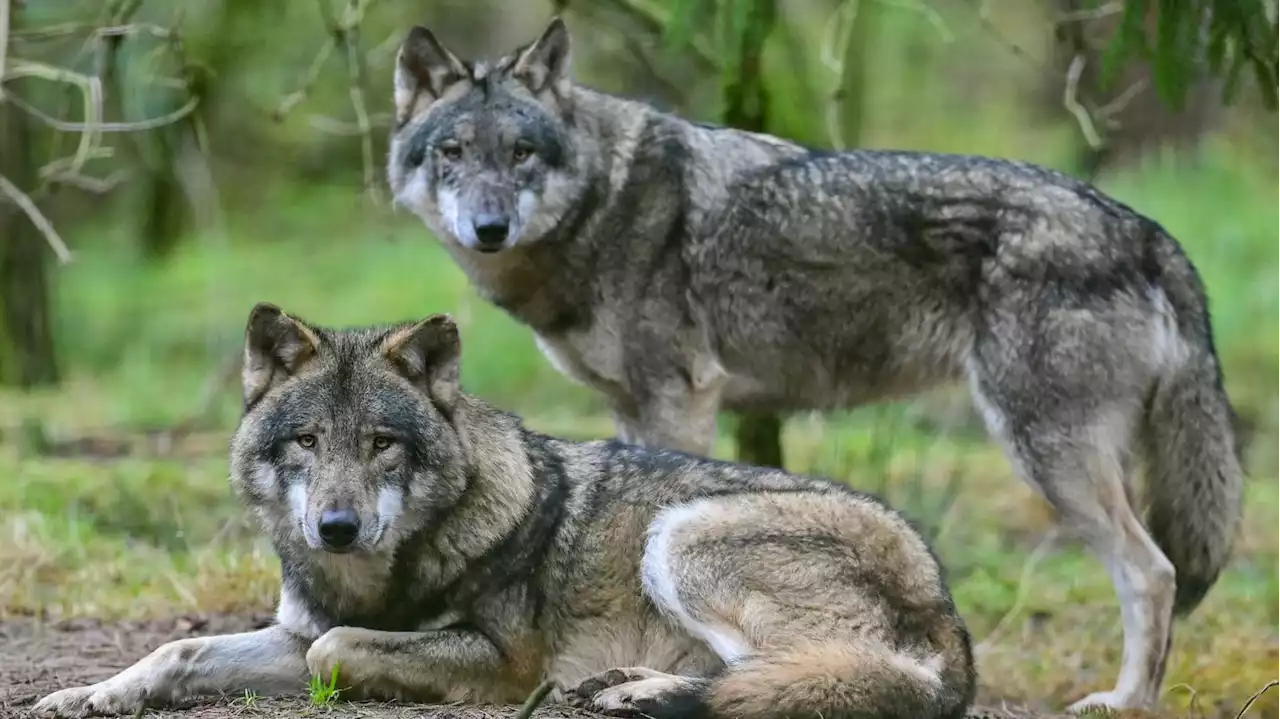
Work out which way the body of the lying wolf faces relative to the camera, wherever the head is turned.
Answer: to the viewer's left

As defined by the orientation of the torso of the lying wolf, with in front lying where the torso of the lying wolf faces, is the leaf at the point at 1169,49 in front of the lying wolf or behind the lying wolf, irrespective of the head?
behind

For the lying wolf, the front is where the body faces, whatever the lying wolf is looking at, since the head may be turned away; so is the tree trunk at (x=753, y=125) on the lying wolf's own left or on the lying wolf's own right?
on the lying wolf's own right

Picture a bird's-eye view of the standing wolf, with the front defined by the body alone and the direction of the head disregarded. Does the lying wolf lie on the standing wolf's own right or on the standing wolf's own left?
on the standing wolf's own left

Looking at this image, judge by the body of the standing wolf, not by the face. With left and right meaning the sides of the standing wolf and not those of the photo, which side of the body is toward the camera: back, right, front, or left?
left

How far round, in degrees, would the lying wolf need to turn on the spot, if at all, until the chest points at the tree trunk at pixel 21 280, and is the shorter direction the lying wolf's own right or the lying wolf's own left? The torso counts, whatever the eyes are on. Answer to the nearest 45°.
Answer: approximately 45° to the lying wolf's own right

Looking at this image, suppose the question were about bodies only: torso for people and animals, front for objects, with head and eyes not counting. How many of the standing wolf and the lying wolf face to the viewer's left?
2
